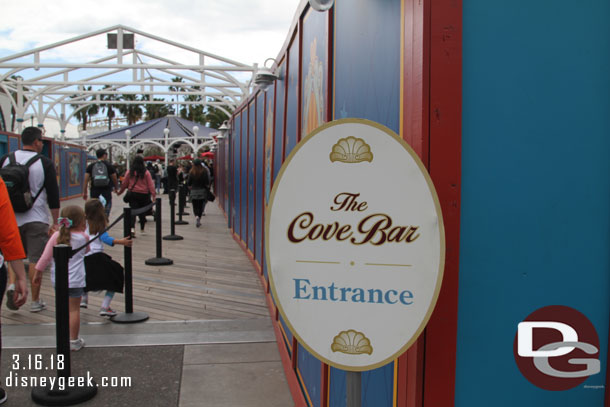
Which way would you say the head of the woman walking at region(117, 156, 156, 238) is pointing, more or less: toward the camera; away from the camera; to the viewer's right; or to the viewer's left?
away from the camera

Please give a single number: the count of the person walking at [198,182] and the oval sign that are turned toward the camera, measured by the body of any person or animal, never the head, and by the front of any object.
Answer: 1

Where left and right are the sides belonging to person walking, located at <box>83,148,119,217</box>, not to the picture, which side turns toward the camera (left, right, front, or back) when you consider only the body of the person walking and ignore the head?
back

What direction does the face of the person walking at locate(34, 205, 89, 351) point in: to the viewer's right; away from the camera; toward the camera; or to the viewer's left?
away from the camera

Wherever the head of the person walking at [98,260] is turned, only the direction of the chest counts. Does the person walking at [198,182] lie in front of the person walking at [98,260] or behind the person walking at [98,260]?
in front

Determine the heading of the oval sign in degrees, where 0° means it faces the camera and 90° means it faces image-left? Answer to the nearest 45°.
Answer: approximately 0°

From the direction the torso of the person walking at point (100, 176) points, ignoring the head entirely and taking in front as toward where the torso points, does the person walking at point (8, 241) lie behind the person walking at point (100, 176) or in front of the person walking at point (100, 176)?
behind

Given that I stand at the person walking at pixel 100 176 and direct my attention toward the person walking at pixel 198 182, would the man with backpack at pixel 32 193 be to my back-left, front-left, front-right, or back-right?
back-right

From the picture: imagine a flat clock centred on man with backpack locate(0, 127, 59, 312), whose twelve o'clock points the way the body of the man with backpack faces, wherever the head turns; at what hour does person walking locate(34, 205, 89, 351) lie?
The person walking is roughly at 4 o'clock from the man with backpack.

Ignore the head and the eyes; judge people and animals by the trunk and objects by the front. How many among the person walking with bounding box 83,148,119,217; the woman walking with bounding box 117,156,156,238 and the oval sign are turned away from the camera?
2

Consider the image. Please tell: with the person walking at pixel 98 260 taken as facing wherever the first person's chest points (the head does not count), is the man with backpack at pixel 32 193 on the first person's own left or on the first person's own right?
on the first person's own left
